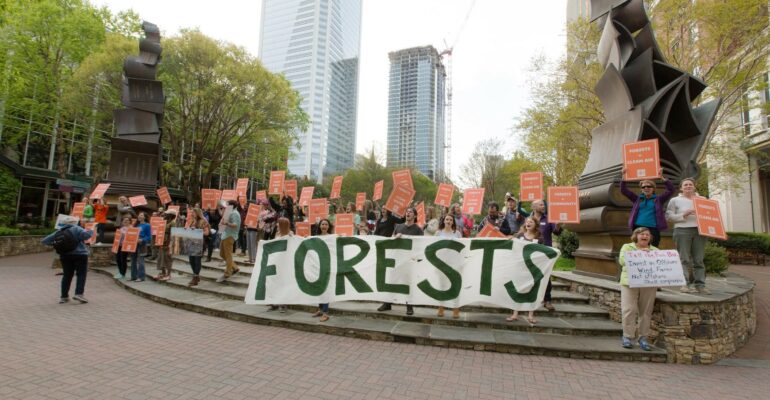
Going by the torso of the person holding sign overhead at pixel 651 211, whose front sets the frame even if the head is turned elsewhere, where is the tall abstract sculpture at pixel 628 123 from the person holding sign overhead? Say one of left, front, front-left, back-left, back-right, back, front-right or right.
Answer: back

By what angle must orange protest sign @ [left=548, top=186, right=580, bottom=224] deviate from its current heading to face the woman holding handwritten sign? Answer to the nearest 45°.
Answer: approximately 45° to its left

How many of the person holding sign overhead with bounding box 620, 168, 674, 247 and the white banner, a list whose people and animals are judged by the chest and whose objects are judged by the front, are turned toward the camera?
2

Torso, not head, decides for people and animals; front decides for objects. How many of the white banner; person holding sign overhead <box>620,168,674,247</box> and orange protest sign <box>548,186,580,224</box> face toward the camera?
3

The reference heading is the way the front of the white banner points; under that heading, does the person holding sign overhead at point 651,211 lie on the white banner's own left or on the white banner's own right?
on the white banner's own left

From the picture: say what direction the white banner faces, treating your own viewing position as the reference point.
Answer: facing the viewer

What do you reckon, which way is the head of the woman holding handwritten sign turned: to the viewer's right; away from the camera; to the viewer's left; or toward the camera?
toward the camera

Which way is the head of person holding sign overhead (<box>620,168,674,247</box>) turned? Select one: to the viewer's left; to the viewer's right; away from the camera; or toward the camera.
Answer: toward the camera

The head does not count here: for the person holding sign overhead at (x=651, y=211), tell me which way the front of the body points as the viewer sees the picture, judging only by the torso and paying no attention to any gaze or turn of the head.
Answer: toward the camera

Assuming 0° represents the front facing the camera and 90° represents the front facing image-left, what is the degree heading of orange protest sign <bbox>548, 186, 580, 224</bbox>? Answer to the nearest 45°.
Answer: approximately 0°

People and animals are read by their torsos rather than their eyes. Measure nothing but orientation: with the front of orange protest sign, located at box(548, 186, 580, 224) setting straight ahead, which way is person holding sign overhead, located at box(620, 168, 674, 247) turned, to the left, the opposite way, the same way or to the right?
the same way

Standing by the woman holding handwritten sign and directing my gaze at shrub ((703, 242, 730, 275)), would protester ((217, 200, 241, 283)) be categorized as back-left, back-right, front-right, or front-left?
back-left

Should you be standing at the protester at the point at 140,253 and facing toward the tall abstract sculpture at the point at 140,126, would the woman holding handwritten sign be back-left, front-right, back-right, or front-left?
back-right

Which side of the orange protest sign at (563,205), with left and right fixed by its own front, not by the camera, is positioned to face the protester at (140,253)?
right
